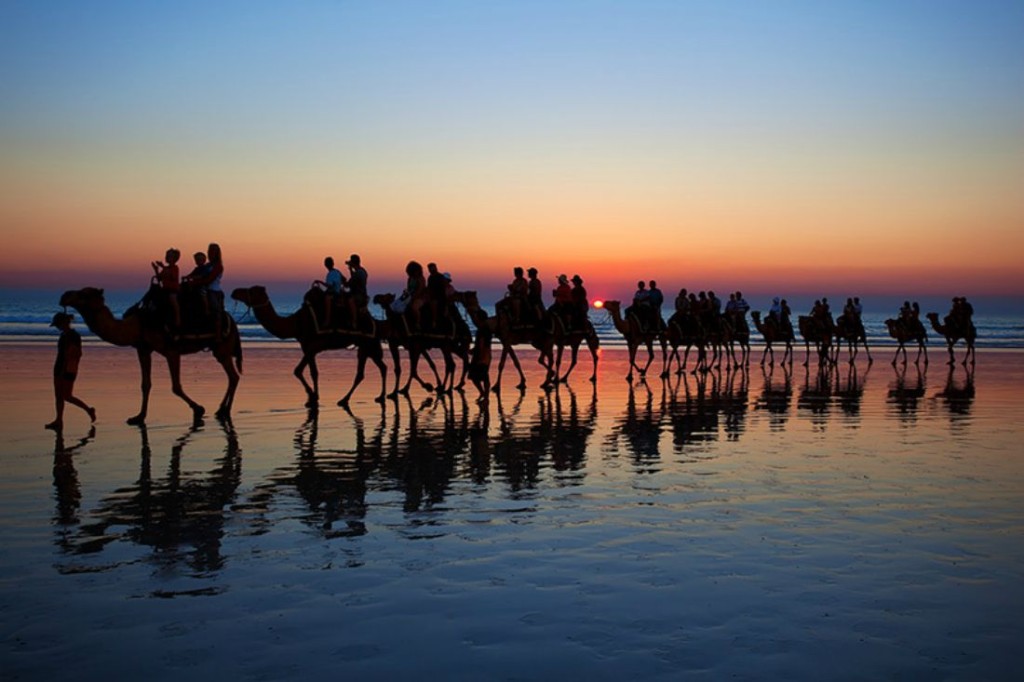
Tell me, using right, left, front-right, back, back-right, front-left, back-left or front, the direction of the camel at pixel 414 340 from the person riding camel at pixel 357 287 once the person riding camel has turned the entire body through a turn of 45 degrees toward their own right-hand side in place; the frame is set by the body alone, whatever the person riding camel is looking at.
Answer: right

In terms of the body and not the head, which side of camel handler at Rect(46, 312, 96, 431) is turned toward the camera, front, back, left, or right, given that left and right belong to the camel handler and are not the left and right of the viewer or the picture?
left

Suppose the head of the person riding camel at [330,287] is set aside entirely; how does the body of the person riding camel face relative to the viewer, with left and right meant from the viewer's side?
facing to the left of the viewer

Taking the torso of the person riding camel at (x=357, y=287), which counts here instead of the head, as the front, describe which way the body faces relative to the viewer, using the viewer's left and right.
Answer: facing to the left of the viewer

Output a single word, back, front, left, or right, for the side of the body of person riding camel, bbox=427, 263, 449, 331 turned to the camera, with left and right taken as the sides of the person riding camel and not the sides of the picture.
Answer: left

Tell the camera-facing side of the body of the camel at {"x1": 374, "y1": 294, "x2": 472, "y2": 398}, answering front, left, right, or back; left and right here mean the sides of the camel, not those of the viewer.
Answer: left

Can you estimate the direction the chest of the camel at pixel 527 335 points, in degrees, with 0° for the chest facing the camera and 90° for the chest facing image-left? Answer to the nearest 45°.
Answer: approximately 90°

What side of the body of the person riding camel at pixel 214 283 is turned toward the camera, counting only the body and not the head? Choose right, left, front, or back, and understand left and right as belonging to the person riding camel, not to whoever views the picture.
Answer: left

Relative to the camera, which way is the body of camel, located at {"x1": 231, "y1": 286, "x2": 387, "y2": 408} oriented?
to the viewer's left

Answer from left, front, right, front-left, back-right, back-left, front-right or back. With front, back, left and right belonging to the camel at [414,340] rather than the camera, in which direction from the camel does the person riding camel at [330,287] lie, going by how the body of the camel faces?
front-left

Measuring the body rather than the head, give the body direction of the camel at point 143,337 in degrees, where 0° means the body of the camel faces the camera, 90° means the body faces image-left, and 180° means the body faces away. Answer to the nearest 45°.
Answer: approximately 90°

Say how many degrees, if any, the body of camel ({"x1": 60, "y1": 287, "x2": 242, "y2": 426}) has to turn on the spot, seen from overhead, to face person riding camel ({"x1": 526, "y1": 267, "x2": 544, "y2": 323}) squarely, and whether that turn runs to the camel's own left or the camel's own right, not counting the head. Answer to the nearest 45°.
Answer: approximately 135° to the camel's own right

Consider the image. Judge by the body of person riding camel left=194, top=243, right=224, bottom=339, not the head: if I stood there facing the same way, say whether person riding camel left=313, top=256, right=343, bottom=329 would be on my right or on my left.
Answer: on my right

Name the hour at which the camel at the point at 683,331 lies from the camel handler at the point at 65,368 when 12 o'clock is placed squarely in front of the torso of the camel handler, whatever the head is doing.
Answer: The camel is roughly at 5 o'clock from the camel handler.
